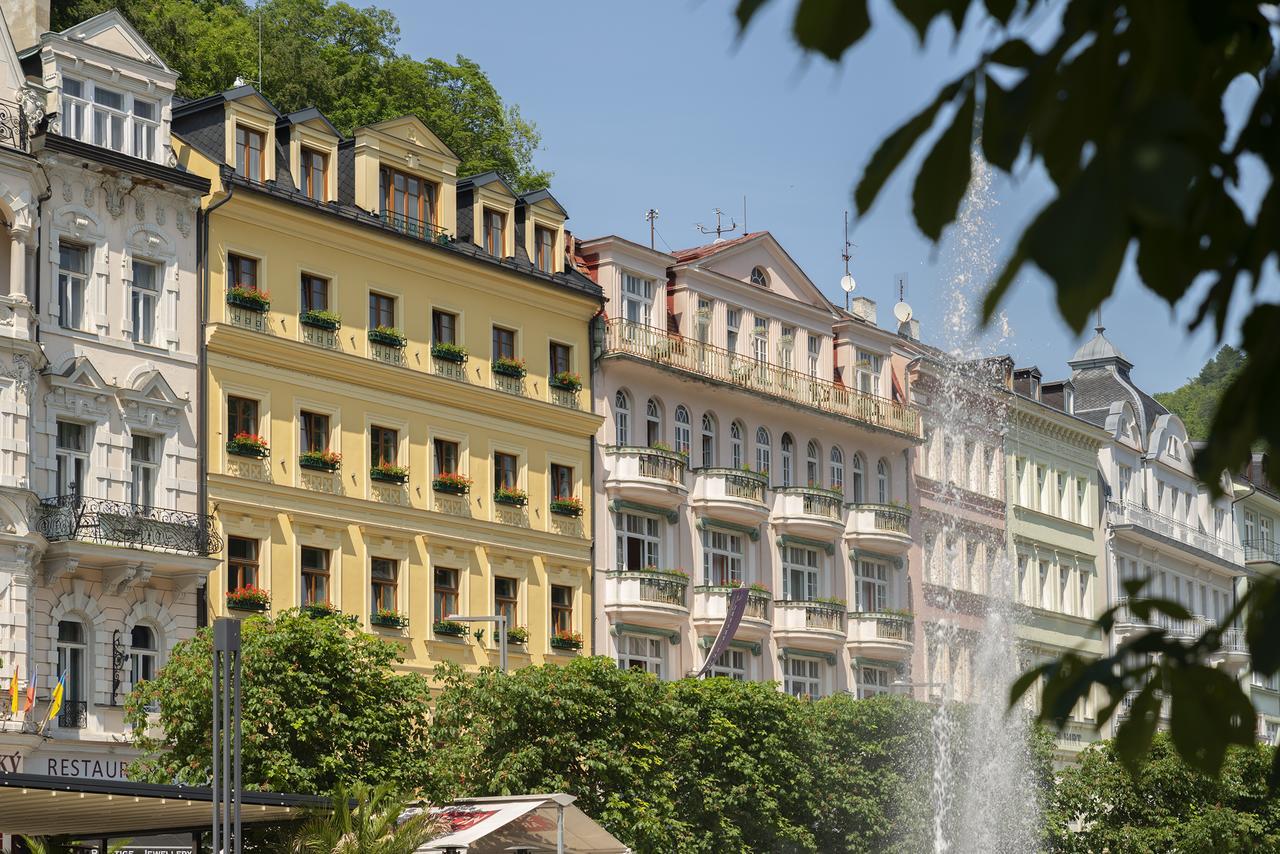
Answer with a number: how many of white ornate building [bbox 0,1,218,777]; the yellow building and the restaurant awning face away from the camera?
0

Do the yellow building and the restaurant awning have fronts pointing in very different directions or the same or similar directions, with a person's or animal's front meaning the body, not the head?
same or similar directions

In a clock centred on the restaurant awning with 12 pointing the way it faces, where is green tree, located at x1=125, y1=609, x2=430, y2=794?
The green tree is roughly at 8 o'clock from the restaurant awning.

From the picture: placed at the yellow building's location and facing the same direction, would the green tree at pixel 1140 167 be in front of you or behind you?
in front

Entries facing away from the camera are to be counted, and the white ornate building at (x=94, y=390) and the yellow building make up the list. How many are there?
0

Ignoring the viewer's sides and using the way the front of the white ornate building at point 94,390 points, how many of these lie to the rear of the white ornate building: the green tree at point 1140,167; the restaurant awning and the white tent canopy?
0

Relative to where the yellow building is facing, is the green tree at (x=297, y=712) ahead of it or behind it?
ahead

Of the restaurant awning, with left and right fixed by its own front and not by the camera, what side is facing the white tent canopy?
left

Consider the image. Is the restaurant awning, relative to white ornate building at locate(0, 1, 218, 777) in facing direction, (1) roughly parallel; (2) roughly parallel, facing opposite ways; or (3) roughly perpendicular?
roughly parallel

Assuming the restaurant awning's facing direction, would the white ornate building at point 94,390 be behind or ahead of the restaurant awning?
behind

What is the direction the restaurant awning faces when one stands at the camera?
facing the viewer and to the right of the viewer

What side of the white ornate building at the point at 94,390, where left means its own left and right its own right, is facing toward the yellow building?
left
